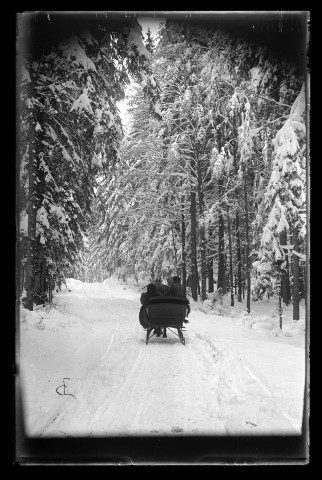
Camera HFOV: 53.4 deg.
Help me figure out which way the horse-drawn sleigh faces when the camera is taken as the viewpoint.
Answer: facing away from the viewer
